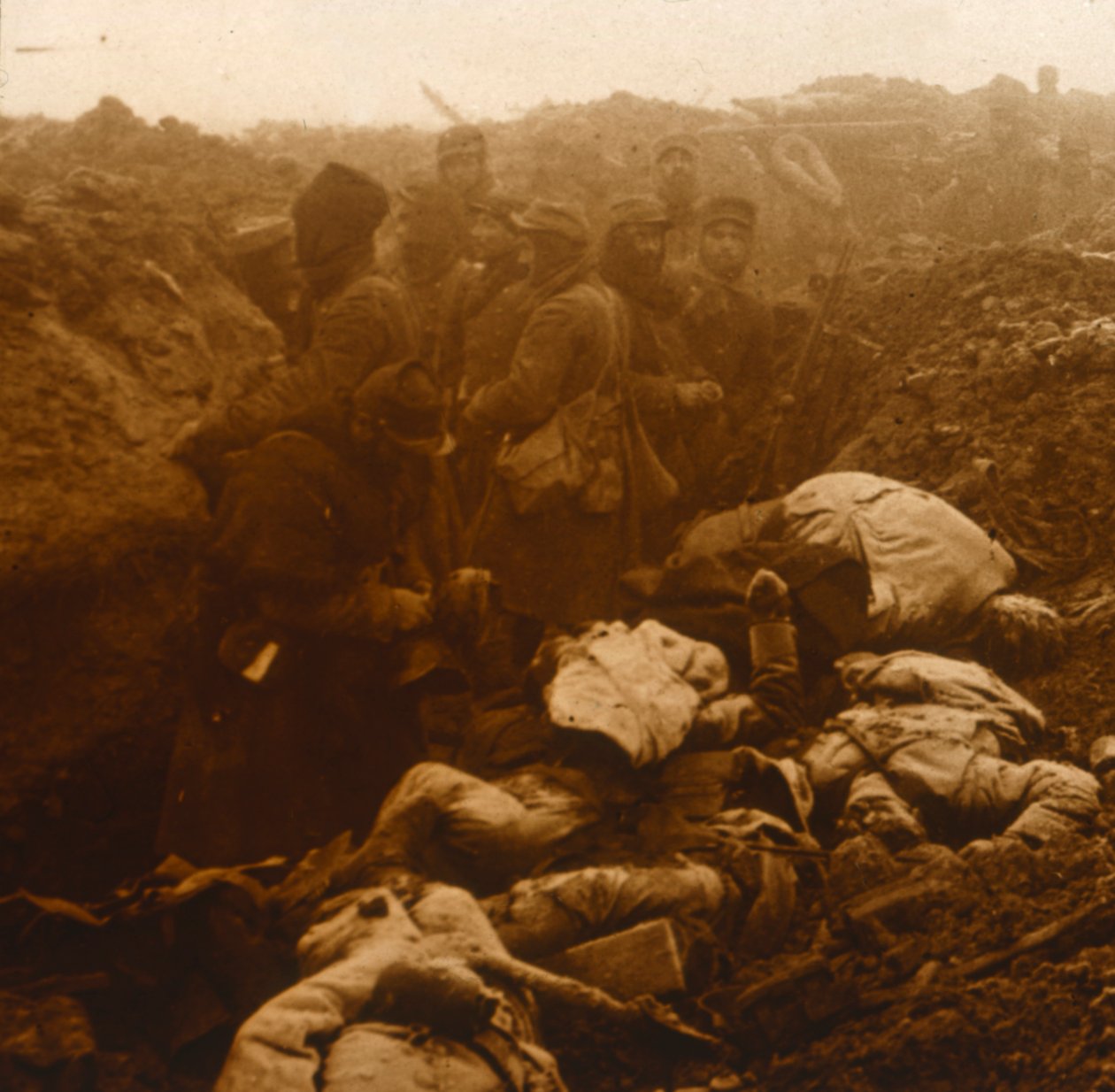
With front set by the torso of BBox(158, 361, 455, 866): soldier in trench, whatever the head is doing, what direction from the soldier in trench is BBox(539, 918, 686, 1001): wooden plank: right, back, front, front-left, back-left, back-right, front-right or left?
front-right

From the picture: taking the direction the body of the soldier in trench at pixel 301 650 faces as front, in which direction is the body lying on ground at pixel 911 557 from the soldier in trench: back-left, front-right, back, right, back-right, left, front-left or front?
front

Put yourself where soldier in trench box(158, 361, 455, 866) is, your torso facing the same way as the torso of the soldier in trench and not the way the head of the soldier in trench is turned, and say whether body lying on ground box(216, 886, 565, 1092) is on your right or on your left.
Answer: on your right

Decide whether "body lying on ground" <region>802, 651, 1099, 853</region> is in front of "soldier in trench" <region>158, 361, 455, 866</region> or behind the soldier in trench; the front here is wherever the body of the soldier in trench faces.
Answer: in front

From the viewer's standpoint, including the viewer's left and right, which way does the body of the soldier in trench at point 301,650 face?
facing to the right of the viewer

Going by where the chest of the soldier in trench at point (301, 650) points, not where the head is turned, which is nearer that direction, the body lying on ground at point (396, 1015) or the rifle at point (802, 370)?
the rifle
